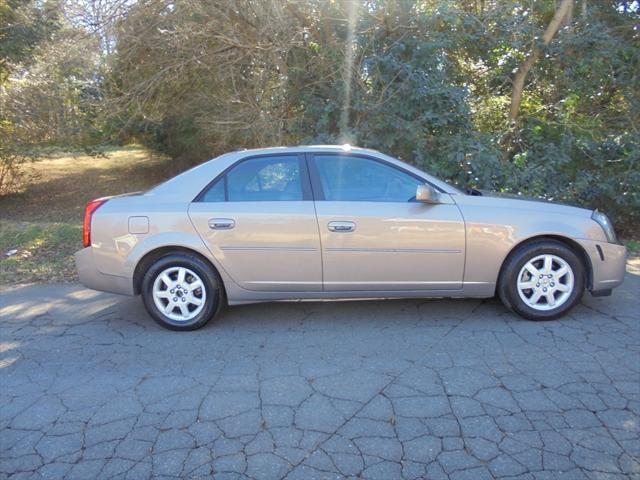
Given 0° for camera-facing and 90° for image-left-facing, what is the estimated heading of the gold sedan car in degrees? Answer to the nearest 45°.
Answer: approximately 270°
